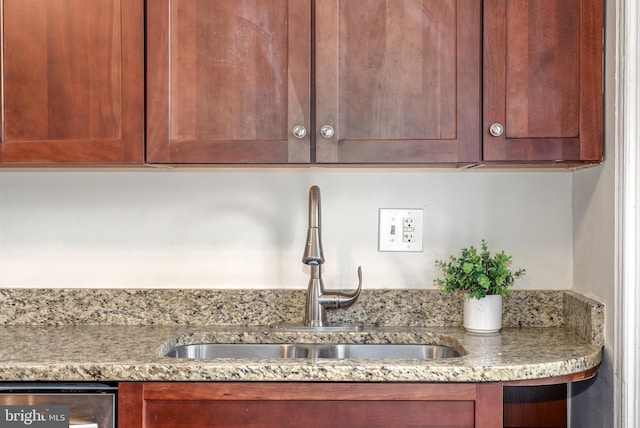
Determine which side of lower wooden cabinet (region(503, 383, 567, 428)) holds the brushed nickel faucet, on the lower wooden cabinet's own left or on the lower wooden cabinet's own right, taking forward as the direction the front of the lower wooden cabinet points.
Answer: on the lower wooden cabinet's own right

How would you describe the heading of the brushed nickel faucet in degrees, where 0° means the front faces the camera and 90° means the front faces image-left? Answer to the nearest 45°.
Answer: approximately 0°

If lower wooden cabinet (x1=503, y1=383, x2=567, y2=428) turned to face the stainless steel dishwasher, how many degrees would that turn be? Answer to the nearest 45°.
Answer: approximately 45° to its right

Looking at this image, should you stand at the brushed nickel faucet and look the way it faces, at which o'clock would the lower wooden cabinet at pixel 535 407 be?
The lower wooden cabinet is roughly at 9 o'clock from the brushed nickel faucet.
